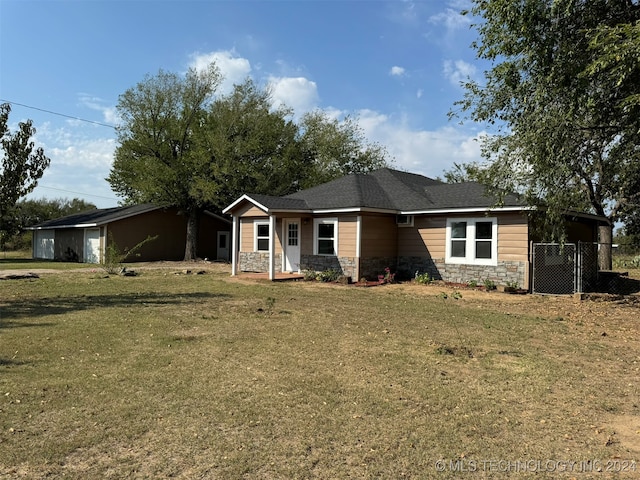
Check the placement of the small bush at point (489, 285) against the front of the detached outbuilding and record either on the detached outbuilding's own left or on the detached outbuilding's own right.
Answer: on the detached outbuilding's own left

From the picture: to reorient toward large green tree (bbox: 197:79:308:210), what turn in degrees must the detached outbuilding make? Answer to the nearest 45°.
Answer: approximately 90° to its left

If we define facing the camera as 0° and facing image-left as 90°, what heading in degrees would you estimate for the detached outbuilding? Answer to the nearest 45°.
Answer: approximately 45°
